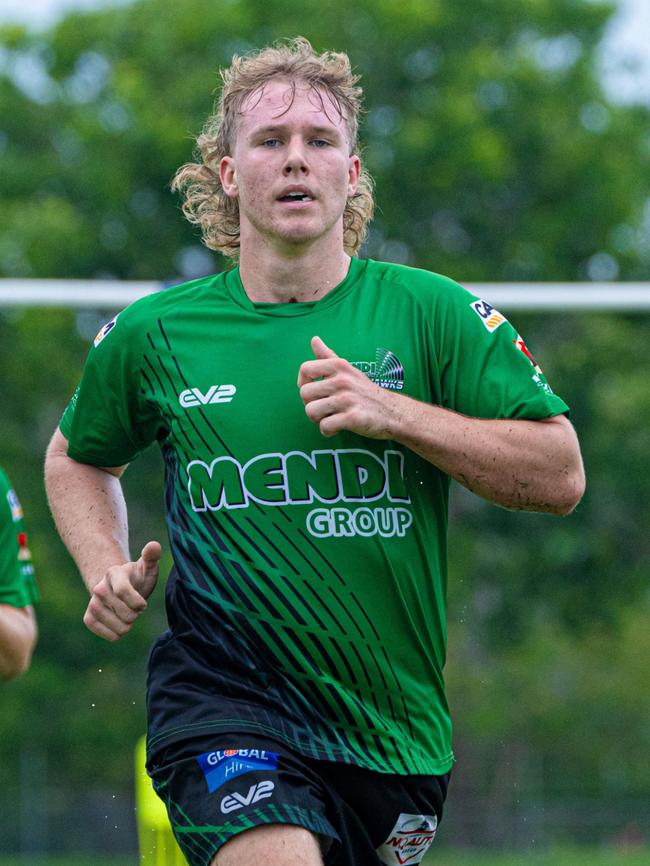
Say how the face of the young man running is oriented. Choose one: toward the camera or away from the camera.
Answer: toward the camera

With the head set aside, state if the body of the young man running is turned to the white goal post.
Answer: no

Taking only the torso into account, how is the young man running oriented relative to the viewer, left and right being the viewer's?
facing the viewer
